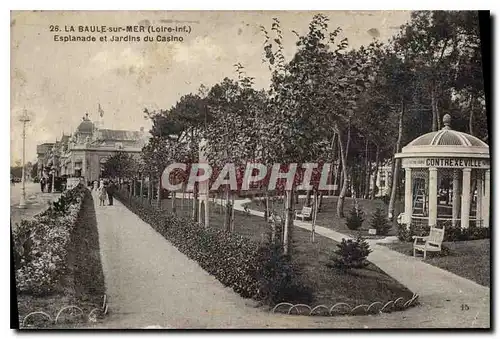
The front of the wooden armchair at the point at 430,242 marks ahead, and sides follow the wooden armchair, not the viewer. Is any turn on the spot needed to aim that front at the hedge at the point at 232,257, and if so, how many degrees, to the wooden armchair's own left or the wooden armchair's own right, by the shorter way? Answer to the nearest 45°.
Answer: approximately 45° to the wooden armchair's own right

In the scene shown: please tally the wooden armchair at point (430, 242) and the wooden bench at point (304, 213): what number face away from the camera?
0

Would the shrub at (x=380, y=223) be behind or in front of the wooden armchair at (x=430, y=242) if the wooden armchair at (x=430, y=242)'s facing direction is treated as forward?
in front

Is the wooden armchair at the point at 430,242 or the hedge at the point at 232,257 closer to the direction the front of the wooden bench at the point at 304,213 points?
the hedge

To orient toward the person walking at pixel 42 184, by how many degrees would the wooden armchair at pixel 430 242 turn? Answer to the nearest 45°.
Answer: approximately 45° to its right

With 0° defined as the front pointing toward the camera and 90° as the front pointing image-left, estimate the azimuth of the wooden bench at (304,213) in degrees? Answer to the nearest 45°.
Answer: approximately 45°

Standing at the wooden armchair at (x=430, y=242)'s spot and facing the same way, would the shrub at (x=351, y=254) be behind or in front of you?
in front

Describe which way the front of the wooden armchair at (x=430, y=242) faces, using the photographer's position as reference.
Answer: facing the viewer and to the left of the viewer

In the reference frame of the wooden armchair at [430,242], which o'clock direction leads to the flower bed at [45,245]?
The flower bed is roughly at 1 o'clock from the wooden armchair.
